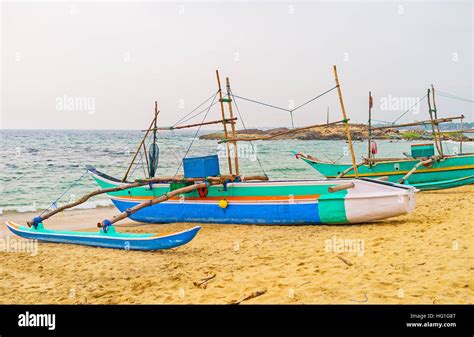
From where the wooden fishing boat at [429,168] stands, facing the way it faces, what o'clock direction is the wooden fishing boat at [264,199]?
the wooden fishing boat at [264,199] is roughly at 10 o'clock from the wooden fishing boat at [429,168].

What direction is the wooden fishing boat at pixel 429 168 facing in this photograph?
to the viewer's left

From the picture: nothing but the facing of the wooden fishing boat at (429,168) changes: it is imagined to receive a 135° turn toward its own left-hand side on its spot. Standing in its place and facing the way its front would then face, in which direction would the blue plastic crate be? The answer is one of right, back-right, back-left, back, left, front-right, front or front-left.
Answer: right
